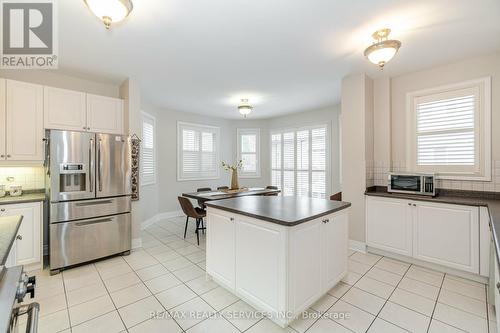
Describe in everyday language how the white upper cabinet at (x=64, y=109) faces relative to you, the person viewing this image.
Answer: facing the viewer and to the right of the viewer

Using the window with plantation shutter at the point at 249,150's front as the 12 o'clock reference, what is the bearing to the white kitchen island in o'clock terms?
The white kitchen island is roughly at 12 o'clock from the window with plantation shutter.

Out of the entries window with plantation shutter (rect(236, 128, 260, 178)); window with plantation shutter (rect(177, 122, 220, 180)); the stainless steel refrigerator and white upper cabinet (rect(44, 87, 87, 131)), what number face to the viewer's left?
0

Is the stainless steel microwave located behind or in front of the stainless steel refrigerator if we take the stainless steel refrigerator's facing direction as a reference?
in front

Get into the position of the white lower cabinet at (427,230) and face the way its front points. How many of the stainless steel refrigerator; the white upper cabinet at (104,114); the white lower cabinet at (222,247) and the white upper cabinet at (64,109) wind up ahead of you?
4

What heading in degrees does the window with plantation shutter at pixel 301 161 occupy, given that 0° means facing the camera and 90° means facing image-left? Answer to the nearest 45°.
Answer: approximately 45°

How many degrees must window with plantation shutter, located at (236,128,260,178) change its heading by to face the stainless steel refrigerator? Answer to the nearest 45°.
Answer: approximately 45° to its right

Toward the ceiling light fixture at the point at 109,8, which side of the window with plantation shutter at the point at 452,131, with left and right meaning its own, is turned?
front

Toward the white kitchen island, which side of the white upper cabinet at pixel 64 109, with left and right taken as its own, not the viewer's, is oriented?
front

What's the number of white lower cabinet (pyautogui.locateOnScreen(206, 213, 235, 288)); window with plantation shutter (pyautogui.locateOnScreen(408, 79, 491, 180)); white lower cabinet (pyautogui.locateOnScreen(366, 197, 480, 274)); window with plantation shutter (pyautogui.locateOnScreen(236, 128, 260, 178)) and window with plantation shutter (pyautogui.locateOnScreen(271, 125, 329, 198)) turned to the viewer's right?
0

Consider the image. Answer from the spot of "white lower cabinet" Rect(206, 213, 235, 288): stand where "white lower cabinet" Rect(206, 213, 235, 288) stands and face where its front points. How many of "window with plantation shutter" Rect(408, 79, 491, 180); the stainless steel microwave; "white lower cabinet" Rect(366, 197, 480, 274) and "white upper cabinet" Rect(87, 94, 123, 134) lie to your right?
1

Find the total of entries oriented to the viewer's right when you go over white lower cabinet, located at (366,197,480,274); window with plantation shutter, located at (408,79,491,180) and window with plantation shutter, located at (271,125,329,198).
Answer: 0

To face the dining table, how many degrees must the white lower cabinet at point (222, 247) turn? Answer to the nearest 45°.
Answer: approximately 135° to its right

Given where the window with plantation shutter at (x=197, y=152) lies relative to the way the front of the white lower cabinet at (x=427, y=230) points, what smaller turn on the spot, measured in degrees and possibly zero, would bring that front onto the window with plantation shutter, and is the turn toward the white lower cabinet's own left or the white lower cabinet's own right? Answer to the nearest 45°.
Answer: approximately 45° to the white lower cabinet's own right

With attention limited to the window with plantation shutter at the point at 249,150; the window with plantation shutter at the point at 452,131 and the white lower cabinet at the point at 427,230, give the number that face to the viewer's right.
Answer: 0

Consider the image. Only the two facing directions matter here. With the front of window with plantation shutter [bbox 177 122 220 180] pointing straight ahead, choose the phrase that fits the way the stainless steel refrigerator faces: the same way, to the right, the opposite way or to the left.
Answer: the same way
